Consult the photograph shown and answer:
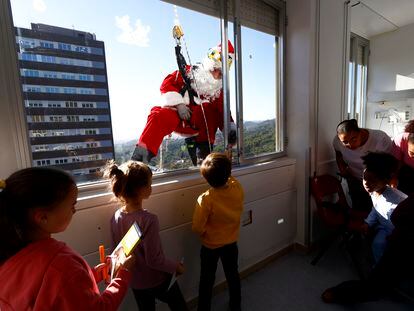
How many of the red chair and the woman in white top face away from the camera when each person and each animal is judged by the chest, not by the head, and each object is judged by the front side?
0

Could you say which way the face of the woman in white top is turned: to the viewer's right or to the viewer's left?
to the viewer's left

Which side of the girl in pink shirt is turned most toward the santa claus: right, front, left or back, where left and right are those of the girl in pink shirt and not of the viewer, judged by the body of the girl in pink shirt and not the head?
front

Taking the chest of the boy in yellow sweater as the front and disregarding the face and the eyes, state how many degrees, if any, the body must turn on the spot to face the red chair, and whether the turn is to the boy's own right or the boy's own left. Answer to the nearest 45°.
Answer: approximately 45° to the boy's own right

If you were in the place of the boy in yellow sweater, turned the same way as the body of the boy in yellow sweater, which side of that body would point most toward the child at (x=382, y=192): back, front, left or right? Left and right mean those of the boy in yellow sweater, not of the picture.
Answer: right

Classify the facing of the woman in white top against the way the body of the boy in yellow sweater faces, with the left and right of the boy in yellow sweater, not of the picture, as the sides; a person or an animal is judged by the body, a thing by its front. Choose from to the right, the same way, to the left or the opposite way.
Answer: to the left

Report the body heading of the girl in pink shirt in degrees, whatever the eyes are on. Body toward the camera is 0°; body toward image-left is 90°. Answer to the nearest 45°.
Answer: approximately 225°

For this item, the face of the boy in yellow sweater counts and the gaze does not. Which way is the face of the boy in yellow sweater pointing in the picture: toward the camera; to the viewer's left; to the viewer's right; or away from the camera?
away from the camera

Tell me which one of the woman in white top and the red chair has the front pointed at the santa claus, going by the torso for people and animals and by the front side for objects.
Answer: the woman in white top

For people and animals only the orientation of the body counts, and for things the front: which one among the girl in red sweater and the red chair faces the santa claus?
the girl in red sweater

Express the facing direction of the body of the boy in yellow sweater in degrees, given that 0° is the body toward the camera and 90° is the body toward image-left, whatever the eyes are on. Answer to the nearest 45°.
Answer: approximately 180°

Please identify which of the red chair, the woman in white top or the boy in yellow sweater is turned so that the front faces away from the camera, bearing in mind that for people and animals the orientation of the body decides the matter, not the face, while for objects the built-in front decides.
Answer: the boy in yellow sweater

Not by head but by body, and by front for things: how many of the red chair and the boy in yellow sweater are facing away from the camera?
1

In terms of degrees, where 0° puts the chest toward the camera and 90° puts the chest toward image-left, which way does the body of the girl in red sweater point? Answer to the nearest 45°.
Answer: approximately 225°

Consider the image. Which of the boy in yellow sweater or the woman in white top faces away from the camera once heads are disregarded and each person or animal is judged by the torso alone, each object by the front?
the boy in yellow sweater
